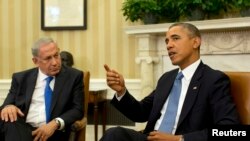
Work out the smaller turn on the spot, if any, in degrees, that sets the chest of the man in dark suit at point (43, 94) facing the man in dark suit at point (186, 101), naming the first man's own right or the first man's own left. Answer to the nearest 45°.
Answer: approximately 45° to the first man's own left

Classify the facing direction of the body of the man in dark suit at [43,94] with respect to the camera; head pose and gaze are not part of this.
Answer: toward the camera

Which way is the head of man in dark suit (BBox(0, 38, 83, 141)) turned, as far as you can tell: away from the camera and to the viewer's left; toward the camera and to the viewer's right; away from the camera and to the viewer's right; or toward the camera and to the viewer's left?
toward the camera and to the viewer's right

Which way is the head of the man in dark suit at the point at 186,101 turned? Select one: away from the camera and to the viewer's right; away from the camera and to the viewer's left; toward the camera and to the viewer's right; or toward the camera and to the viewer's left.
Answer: toward the camera and to the viewer's left

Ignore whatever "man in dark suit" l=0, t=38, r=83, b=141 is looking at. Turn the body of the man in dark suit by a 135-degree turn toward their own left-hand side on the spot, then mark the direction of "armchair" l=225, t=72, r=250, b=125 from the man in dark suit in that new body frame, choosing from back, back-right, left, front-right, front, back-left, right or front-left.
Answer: right

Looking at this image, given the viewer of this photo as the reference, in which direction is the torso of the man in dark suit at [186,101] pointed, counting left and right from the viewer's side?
facing the viewer and to the left of the viewer

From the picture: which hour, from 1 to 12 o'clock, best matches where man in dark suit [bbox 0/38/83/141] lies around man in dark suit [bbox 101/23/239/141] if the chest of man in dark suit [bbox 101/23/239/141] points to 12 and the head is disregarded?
man in dark suit [bbox 0/38/83/141] is roughly at 2 o'clock from man in dark suit [bbox 101/23/239/141].

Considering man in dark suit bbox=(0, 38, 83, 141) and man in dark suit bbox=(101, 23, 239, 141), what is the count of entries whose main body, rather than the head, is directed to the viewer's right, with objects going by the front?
0
